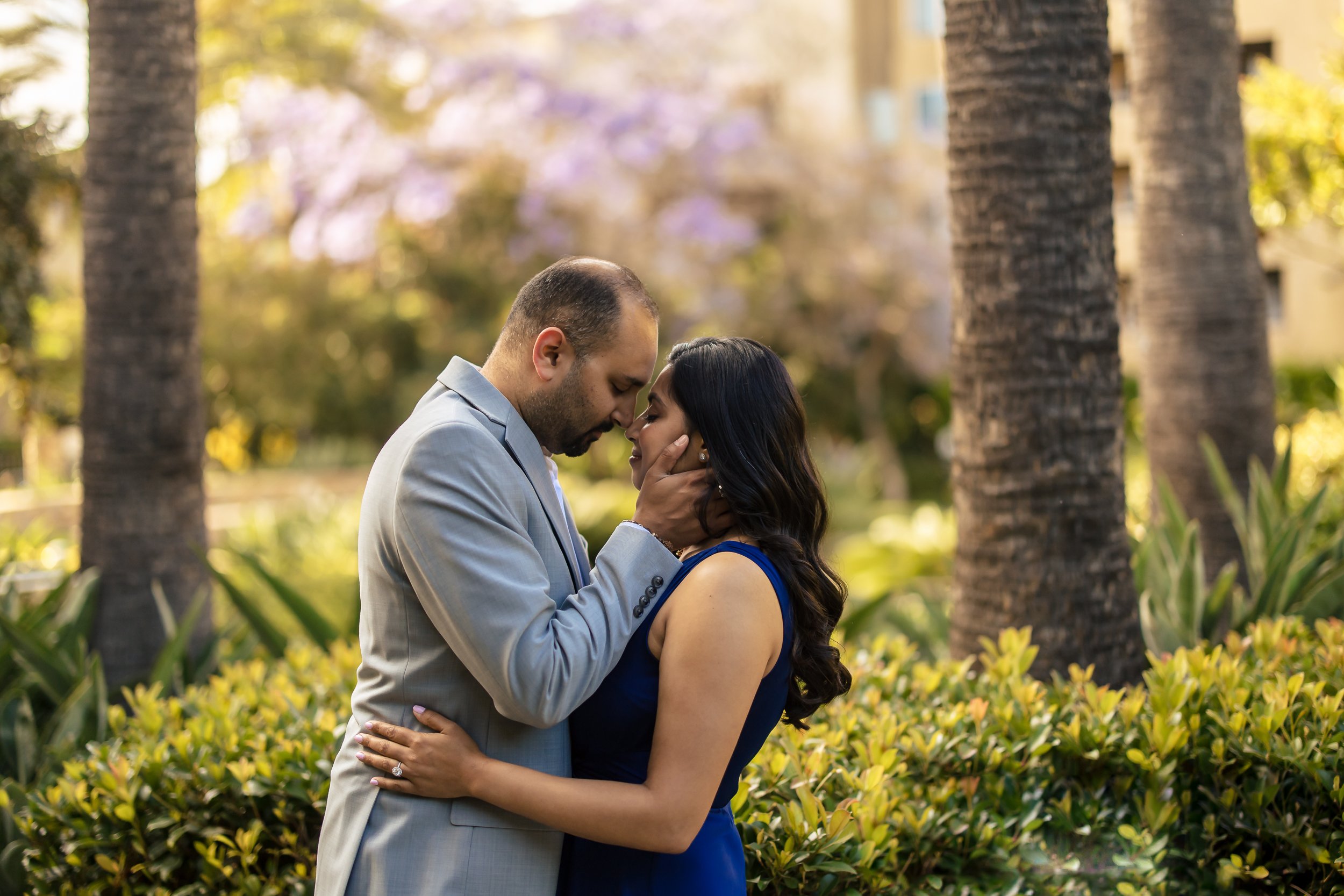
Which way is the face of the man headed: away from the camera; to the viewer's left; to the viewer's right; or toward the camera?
to the viewer's right

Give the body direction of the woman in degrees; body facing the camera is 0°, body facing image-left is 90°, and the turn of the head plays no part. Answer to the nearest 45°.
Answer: approximately 90°

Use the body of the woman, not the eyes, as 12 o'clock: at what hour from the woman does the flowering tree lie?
The flowering tree is roughly at 3 o'clock from the woman.

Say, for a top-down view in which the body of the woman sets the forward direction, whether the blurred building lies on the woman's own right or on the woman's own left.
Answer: on the woman's own right

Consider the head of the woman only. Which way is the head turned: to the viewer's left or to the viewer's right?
to the viewer's left

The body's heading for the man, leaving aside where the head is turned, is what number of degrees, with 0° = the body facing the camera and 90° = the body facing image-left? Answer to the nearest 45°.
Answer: approximately 270°

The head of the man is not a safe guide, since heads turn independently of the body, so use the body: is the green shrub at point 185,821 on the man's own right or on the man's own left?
on the man's own left
